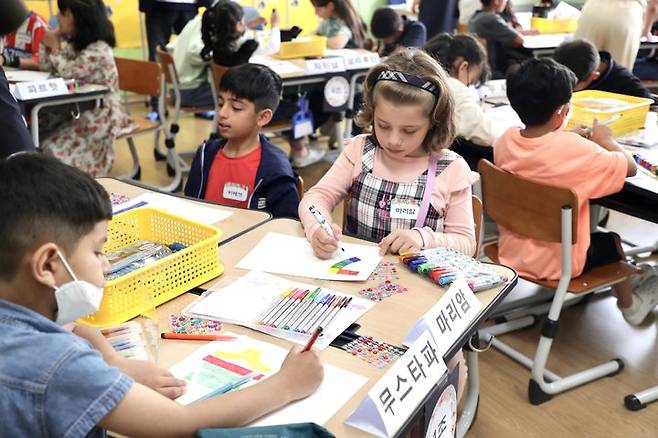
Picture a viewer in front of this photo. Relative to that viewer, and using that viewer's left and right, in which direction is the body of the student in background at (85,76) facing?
facing to the left of the viewer

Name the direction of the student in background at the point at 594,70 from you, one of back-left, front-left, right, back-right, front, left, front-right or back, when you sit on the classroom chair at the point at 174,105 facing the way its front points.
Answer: front-right

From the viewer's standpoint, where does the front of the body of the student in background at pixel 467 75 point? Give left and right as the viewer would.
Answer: facing to the right of the viewer

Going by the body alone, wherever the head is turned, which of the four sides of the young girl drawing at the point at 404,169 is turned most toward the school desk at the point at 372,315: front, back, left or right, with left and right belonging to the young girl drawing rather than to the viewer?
front

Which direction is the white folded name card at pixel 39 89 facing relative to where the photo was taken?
toward the camera

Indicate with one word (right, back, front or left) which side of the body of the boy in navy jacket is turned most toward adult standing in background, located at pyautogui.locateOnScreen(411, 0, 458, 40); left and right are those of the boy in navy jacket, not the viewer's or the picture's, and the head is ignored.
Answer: back

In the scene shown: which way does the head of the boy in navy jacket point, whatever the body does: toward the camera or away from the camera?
toward the camera

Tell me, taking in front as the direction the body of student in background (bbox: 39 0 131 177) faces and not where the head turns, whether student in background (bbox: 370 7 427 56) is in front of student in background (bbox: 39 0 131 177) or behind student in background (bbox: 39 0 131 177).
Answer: behind

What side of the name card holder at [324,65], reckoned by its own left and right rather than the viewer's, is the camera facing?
front

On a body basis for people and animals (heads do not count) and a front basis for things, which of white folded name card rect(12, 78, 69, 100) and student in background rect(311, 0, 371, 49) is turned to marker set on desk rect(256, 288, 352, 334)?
the white folded name card

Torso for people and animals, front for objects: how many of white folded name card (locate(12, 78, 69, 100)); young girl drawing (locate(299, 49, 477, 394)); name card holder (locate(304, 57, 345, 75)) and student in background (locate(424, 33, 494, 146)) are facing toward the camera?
3

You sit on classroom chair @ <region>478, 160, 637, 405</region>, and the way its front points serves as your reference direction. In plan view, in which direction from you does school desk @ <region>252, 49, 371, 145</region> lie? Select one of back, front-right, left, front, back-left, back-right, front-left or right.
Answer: left
